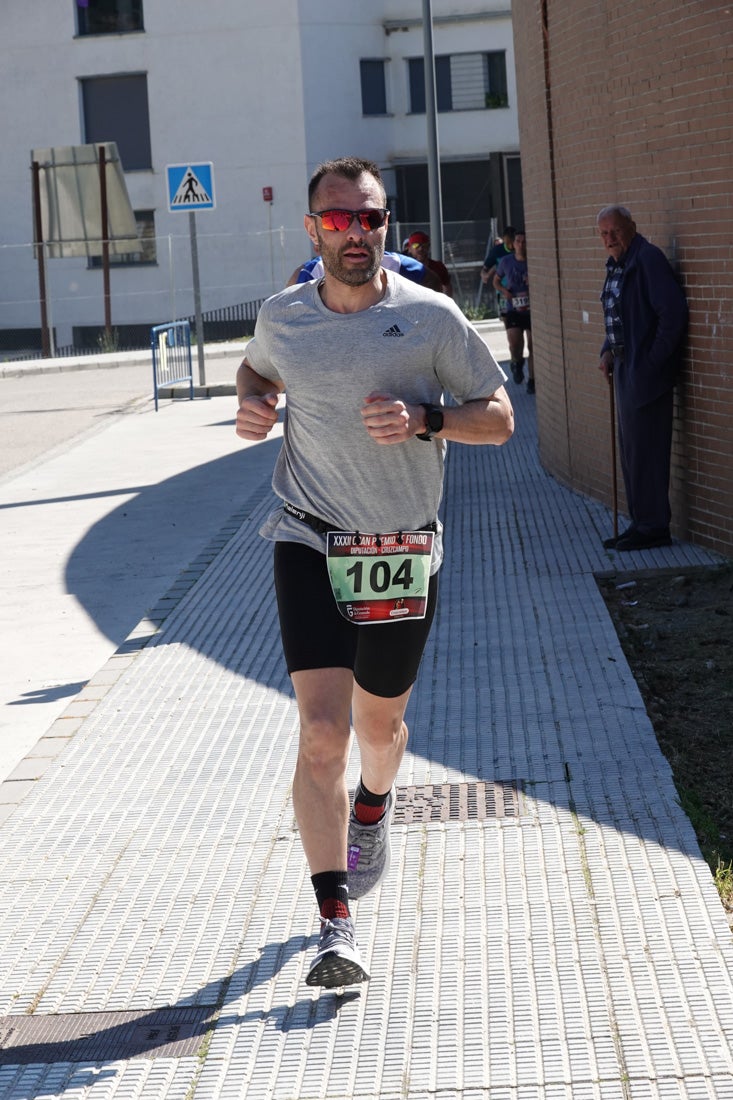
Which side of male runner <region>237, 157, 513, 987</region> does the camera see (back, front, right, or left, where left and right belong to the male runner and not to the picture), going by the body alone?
front

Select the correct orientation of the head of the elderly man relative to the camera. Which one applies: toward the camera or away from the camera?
toward the camera

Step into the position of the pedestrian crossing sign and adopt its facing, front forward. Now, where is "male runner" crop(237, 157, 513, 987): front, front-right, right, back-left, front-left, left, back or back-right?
front

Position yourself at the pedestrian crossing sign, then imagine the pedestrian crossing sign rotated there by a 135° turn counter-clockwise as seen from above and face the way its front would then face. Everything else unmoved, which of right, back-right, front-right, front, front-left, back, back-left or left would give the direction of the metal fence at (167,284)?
front-left

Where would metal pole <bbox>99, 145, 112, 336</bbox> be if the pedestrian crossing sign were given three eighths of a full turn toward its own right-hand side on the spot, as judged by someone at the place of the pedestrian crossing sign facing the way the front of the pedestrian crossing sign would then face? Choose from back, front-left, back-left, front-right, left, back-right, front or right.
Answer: front-right

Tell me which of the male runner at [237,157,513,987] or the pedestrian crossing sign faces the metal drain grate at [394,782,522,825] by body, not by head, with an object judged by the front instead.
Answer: the pedestrian crossing sign

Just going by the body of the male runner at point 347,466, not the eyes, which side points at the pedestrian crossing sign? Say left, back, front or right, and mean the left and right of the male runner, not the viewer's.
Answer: back

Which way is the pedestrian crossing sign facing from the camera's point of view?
toward the camera

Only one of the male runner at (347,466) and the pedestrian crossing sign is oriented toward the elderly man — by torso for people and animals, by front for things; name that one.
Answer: the pedestrian crossing sign

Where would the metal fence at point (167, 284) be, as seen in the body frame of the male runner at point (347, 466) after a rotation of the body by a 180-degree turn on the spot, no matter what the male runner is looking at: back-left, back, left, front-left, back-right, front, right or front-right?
front

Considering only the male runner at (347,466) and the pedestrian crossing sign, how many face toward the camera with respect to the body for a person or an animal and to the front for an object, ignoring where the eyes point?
2

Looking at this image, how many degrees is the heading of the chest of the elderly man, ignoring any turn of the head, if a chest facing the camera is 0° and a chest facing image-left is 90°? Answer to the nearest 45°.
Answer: approximately 45°

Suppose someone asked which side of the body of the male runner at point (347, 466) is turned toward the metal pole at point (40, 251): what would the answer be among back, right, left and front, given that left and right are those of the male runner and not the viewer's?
back

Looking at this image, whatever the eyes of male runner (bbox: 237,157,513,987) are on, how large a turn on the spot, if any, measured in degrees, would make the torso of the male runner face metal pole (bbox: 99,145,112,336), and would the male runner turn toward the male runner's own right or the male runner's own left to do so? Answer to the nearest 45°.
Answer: approximately 180°

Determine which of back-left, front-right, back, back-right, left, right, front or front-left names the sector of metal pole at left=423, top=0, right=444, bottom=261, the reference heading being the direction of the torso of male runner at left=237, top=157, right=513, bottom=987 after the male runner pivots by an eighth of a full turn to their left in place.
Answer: back-left
